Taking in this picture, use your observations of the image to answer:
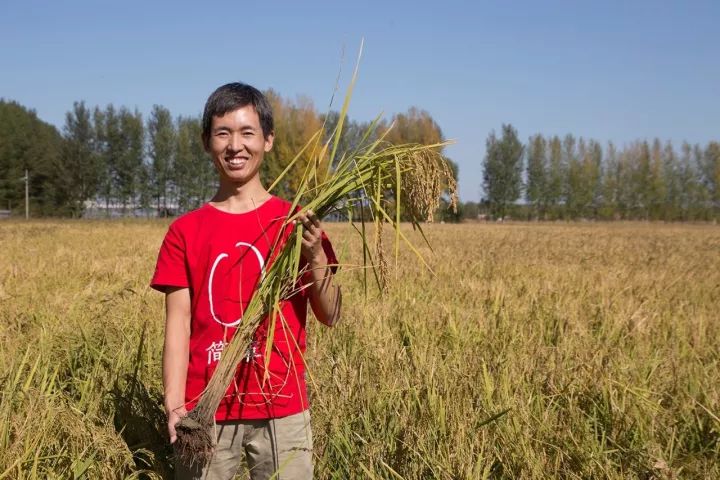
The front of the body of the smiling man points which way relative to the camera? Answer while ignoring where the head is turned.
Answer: toward the camera
